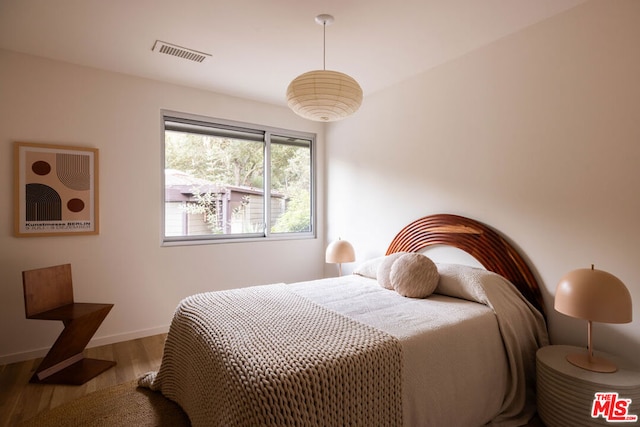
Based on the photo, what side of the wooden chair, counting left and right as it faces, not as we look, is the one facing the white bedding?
front

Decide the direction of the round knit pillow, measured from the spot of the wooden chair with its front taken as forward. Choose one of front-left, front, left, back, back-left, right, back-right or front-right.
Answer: front

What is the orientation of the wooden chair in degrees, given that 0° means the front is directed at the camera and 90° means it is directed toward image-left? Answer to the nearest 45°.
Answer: approximately 315°

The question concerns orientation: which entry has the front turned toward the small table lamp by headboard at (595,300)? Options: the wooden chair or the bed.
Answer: the wooden chair

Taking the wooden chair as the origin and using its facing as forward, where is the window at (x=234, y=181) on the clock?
The window is roughly at 10 o'clock from the wooden chair.

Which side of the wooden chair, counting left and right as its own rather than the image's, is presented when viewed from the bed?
front

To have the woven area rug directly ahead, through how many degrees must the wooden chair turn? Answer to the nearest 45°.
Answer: approximately 45° to its right

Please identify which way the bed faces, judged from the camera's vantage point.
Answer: facing the viewer and to the left of the viewer

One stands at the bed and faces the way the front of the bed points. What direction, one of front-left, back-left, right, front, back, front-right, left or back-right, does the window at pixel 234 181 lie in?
right

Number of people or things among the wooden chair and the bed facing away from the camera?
0

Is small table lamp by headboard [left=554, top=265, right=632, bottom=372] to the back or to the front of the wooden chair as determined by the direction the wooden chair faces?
to the front
